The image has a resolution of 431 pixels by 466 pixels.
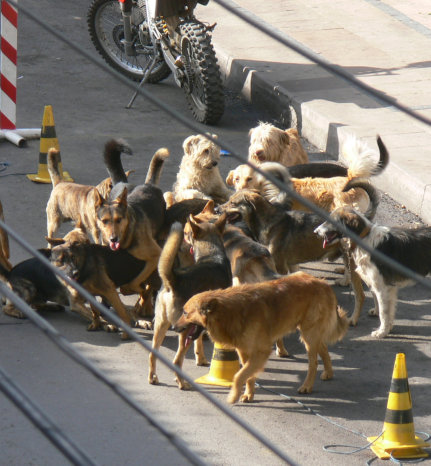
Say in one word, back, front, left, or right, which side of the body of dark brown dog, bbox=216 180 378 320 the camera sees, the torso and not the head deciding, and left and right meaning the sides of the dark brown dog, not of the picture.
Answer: left

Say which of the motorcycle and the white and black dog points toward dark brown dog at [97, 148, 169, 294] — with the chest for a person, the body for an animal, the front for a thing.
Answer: the white and black dog

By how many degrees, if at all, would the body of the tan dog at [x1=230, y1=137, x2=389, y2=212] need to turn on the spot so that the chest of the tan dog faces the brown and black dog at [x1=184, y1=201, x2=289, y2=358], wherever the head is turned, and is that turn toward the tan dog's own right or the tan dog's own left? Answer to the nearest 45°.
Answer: approximately 90° to the tan dog's own left

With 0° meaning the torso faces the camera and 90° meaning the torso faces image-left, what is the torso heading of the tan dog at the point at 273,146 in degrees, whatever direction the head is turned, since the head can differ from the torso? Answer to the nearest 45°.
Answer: approximately 45°

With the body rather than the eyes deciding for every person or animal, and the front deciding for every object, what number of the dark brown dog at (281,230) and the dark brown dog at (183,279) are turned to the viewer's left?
1

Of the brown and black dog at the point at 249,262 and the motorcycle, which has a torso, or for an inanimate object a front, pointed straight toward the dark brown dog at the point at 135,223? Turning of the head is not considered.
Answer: the brown and black dog

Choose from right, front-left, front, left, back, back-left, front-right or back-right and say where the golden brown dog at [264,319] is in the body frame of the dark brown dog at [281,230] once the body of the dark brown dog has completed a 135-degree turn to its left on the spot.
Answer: front-right

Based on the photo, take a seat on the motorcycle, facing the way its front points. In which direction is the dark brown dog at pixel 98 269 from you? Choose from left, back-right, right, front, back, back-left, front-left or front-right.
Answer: back-left

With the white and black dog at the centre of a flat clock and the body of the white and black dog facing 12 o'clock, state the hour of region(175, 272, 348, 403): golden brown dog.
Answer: The golden brown dog is roughly at 10 o'clock from the white and black dog.

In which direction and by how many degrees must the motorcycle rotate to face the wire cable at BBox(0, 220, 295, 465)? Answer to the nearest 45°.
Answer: approximately 135° to its left

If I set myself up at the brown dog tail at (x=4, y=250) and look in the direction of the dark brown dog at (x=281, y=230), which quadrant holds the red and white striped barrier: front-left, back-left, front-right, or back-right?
back-left

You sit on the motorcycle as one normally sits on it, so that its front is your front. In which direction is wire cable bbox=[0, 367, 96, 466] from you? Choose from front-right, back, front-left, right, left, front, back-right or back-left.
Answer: back-left

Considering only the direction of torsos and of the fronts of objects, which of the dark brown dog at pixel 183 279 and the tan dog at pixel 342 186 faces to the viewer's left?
the tan dog

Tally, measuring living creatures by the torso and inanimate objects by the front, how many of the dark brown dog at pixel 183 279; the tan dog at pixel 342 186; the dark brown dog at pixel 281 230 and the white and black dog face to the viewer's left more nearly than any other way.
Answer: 3

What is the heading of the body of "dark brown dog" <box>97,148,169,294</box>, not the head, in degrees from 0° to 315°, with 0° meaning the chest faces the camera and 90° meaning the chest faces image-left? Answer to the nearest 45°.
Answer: approximately 45°

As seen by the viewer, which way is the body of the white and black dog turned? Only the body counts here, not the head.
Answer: to the viewer's left
